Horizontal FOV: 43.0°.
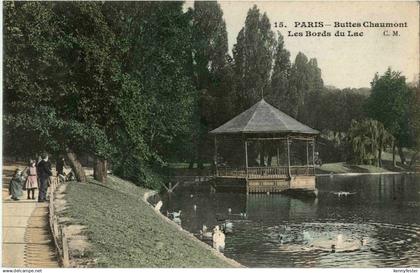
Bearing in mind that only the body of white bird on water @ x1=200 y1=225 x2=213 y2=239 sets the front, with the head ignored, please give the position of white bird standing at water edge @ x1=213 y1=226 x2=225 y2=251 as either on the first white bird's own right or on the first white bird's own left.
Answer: on the first white bird's own left

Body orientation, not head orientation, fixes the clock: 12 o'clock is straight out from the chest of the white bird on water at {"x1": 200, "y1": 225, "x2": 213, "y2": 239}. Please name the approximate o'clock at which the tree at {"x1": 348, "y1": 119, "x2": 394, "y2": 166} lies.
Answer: The tree is roughly at 4 o'clock from the white bird on water.

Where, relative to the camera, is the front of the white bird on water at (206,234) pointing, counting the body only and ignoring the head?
to the viewer's left

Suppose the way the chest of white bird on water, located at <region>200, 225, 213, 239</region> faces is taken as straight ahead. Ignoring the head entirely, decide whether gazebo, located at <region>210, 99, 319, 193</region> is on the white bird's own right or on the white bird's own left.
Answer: on the white bird's own right
